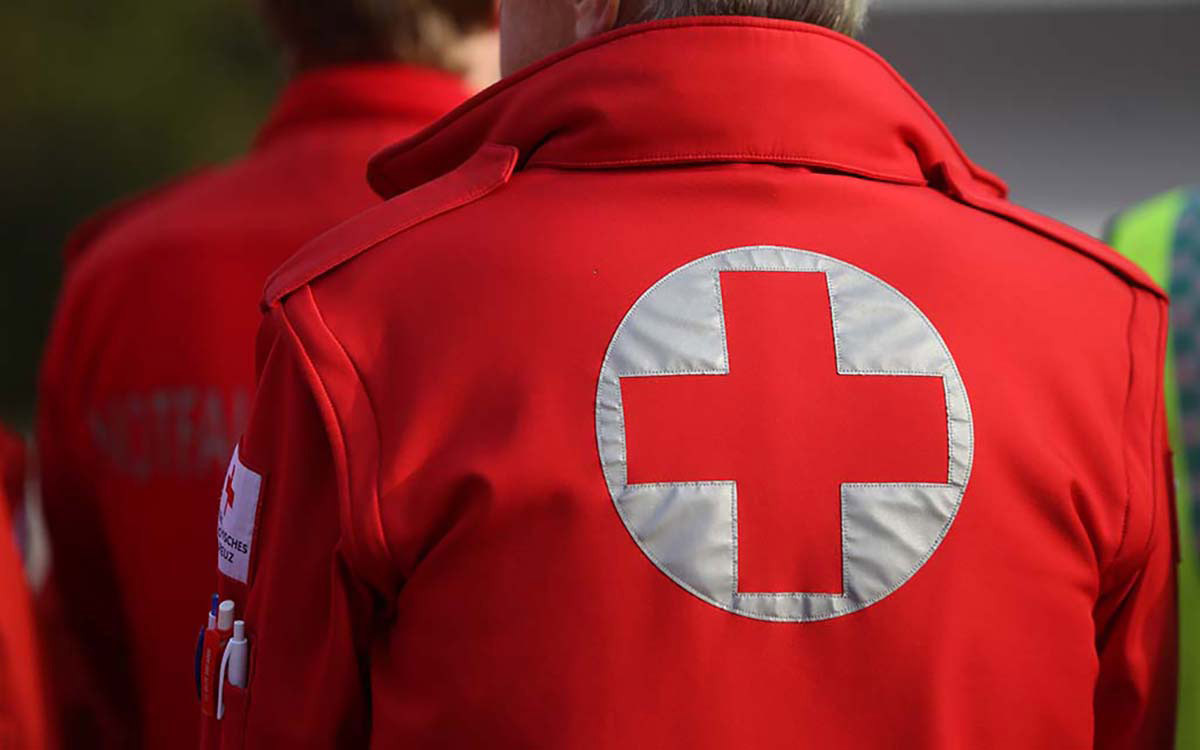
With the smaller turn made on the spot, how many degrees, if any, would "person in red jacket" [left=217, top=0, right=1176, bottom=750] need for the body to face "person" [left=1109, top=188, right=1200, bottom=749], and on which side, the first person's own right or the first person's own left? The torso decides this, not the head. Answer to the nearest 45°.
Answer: approximately 45° to the first person's own right

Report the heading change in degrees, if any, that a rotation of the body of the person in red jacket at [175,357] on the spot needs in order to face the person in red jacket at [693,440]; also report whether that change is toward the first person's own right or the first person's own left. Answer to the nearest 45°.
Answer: approximately 90° to the first person's own right

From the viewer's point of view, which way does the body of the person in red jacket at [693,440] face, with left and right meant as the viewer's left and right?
facing away from the viewer

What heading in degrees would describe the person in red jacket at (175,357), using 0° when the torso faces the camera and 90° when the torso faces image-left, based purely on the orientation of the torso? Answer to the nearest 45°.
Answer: approximately 225°

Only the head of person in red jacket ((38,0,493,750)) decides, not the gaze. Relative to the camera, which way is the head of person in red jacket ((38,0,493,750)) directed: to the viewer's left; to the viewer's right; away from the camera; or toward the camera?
away from the camera

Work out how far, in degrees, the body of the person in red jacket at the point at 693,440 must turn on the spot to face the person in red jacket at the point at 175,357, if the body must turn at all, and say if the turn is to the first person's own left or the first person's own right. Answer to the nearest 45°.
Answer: approximately 45° to the first person's own left
